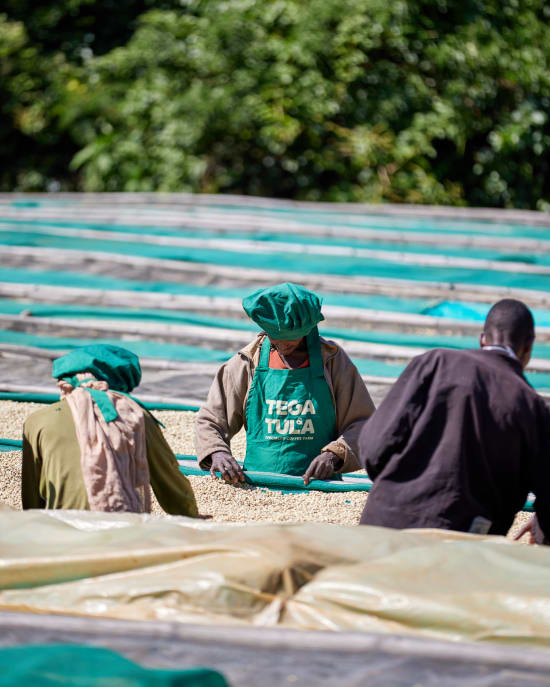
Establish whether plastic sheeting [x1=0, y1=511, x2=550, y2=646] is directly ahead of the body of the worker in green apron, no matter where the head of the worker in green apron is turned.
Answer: yes

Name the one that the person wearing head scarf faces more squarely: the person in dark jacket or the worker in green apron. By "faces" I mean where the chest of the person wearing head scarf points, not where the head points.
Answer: the worker in green apron

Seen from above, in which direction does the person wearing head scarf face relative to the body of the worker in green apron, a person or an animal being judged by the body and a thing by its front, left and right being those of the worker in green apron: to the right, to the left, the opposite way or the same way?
the opposite way

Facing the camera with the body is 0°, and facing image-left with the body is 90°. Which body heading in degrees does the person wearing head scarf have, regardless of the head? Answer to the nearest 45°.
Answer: approximately 180°

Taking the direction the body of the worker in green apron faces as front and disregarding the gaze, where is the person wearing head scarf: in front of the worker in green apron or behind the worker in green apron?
in front

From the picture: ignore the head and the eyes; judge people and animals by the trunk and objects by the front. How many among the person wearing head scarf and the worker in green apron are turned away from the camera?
1

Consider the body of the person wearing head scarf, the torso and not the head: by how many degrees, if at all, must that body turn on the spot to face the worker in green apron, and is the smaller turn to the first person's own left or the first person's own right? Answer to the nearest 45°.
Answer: approximately 45° to the first person's own right

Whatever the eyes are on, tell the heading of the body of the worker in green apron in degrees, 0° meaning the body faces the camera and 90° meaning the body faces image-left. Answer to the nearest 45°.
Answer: approximately 0°

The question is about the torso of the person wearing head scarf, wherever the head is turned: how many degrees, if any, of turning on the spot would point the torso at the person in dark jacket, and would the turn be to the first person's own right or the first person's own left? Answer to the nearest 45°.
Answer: approximately 135° to the first person's own right

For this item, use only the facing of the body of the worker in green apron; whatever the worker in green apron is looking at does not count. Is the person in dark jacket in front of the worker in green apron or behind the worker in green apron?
in front

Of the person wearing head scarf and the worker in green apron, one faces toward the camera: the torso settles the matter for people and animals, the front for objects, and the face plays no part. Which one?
the worker in green apron

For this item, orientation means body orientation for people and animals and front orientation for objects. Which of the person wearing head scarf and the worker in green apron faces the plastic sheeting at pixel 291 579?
the worker in green apron
